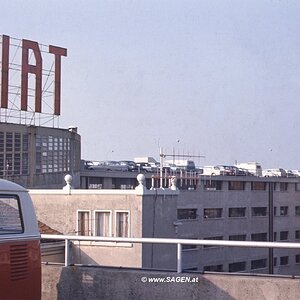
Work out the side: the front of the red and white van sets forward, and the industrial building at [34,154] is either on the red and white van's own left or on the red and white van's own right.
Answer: on the red and white van's own right

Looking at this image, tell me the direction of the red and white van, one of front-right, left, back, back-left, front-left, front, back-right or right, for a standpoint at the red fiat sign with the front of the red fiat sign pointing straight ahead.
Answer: front-right

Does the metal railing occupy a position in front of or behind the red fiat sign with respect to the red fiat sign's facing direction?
in front

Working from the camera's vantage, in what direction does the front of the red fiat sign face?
facing the viewer and to the right of the viewer

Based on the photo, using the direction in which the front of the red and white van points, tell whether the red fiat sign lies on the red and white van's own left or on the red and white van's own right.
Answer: on the red and white van's own right
